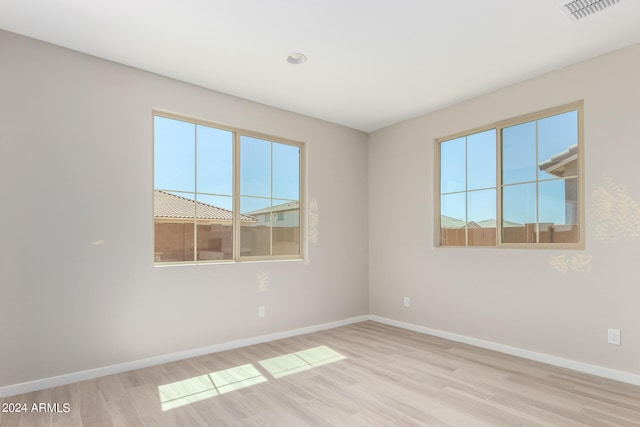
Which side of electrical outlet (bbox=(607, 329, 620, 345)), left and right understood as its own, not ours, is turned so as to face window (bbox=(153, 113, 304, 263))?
right

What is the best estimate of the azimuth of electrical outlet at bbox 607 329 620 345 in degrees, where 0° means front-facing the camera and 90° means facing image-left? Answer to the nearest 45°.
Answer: approximately 0°
